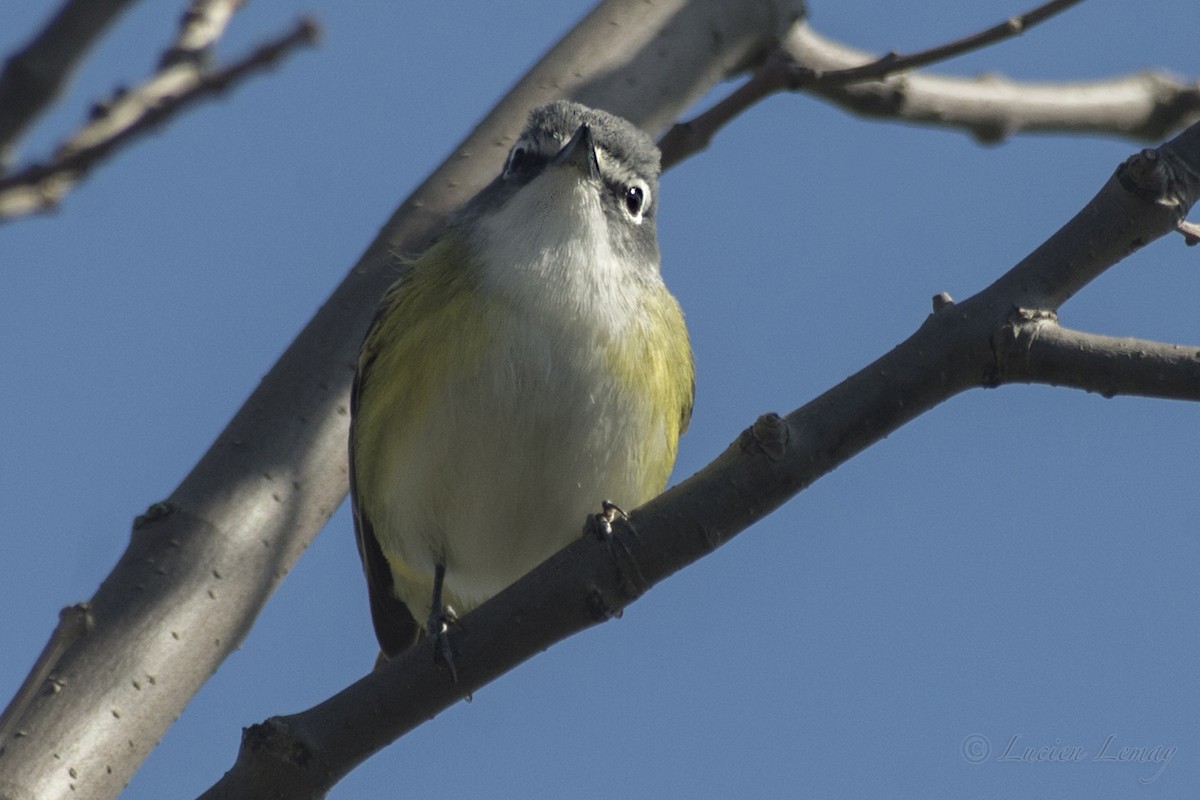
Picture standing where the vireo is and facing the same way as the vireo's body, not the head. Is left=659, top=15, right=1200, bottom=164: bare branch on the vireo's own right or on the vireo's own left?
on the vireo's own left

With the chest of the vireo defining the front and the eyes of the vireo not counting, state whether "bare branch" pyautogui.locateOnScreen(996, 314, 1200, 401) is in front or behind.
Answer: in front

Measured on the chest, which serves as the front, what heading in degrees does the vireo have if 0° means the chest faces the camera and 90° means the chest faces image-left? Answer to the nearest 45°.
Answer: approximately 0°
